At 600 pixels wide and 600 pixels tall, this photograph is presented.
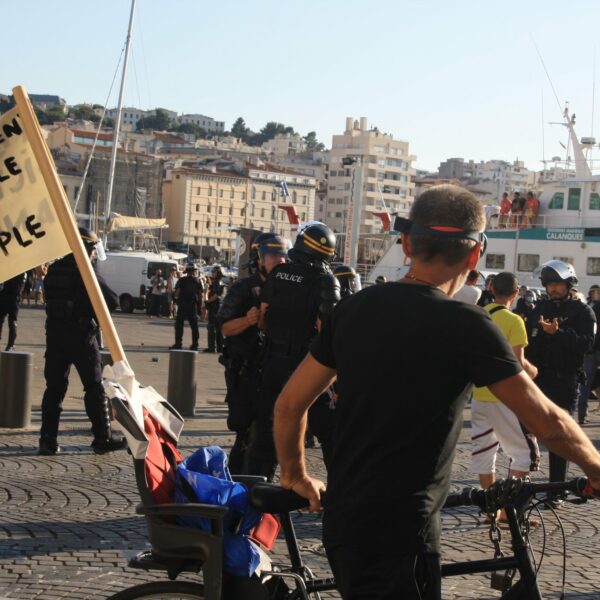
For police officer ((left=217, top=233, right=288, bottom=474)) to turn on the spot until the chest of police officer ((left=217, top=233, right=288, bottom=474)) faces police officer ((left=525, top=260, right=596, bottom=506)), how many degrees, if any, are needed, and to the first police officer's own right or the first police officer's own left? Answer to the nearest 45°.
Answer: approximately 90° to the first police officer's own left

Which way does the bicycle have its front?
to the viewer's right

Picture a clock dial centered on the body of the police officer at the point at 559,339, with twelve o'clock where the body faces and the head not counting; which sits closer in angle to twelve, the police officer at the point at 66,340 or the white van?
the police officer

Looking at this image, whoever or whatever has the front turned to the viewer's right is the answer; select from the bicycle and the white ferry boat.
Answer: the bicycle
